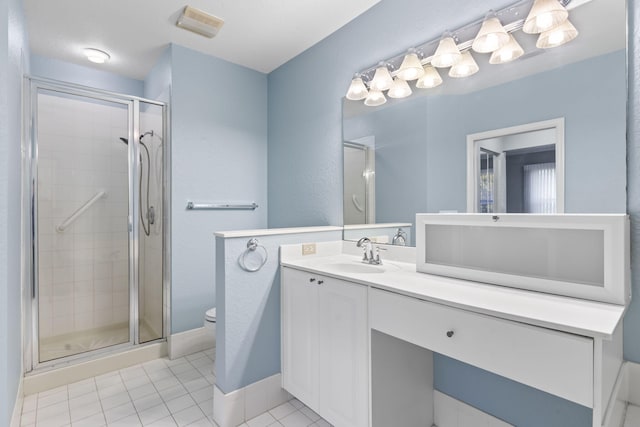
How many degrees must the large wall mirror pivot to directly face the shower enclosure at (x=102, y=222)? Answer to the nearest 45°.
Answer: approximately 45° to its right

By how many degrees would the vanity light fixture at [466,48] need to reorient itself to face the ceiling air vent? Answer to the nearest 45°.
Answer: approximately 45° to its right

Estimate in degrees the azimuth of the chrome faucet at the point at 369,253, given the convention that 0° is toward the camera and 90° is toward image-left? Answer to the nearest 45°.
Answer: approximately 45°

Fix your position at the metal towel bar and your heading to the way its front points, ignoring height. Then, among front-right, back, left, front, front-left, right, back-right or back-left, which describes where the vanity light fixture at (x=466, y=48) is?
front-left

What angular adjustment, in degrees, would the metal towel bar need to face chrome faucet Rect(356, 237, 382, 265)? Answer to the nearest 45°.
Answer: approximately 45° to its left

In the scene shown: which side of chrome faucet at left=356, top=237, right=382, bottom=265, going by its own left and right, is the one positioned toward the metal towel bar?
right

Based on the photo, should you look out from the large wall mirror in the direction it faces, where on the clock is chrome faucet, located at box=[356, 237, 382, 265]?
The chrome faucet is roughly at 2 o'clock from the large wall mirror.

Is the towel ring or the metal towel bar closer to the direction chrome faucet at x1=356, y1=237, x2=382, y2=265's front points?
the towel ring

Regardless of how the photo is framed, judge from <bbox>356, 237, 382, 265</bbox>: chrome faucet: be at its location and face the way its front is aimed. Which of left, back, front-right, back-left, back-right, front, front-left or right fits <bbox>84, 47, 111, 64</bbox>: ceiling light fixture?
front-right

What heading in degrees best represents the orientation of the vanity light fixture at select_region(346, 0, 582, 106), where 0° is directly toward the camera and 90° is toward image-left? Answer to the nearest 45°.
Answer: approximately 45°
